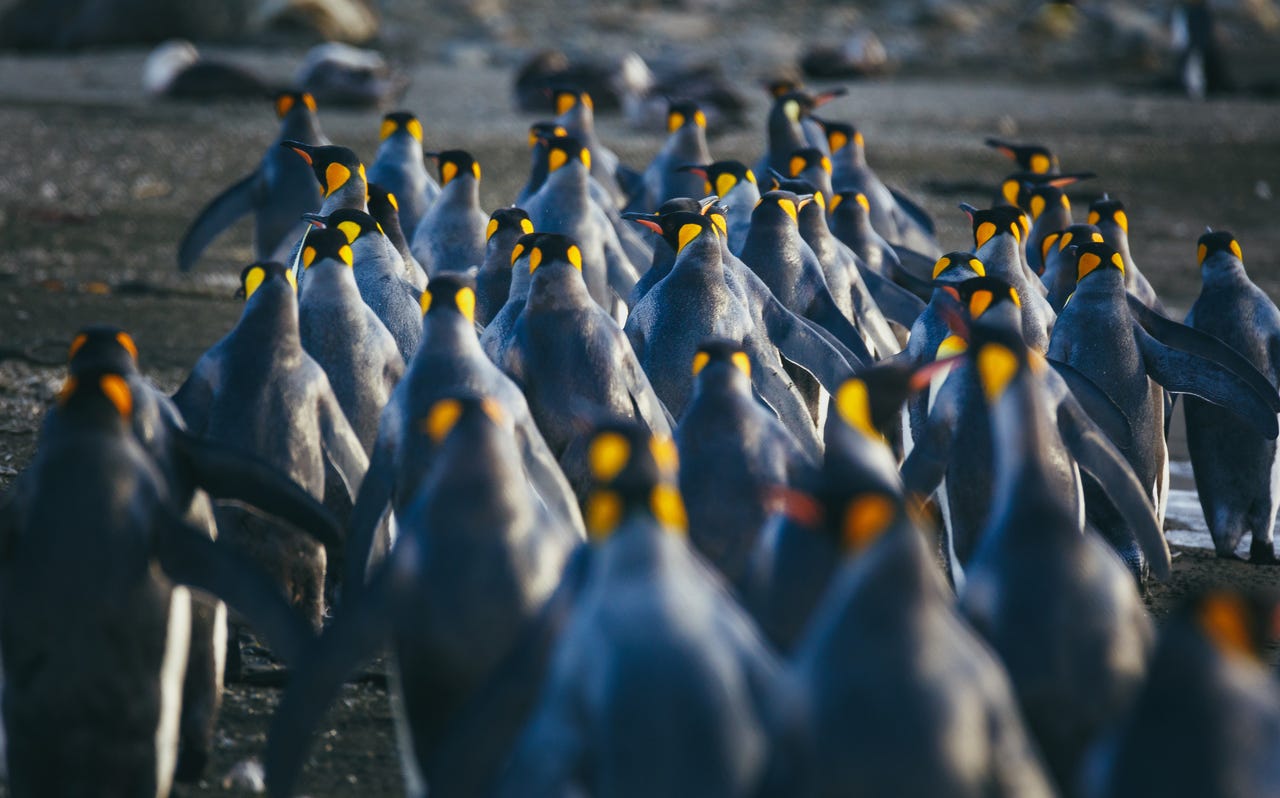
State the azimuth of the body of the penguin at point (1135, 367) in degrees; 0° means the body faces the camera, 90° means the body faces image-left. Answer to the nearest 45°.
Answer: approximately 180°

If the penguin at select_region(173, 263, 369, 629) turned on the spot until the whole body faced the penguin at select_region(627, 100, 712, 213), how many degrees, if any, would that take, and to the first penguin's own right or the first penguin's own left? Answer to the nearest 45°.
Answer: approximately 45° to the first penguin's own right

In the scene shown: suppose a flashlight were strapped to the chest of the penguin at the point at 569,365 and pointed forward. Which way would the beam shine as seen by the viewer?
away from the camera

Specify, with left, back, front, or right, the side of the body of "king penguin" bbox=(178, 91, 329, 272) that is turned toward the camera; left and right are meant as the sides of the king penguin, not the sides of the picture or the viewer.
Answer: back

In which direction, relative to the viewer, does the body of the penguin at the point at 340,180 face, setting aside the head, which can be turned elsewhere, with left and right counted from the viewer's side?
facing away from the viewer and to the left of the viewer

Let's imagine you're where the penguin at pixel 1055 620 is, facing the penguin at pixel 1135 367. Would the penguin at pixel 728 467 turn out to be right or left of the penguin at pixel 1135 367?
left

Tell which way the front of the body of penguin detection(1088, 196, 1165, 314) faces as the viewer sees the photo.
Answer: away from the camera

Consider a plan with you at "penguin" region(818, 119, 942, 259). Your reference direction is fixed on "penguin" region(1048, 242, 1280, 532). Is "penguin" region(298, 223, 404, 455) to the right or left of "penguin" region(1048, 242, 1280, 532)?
right

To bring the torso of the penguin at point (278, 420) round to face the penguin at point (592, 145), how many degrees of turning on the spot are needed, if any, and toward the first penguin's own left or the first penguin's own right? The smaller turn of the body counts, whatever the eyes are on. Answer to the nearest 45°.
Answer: approximately 45° to the first penguin's own right

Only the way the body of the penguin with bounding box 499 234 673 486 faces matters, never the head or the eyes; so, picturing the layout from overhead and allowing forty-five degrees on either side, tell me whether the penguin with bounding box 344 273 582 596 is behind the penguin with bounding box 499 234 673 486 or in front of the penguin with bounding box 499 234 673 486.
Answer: behind

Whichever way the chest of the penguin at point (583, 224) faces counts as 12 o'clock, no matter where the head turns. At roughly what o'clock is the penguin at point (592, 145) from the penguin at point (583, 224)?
the penguin at point (592, 145) is roughly at 12 o'clock from the penguin at point (583, 224).

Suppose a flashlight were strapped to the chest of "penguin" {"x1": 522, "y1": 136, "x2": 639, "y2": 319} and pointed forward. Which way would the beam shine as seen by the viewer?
away from the camera

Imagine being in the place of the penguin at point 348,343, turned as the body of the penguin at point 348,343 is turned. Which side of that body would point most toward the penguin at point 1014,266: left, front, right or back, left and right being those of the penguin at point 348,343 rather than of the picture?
right

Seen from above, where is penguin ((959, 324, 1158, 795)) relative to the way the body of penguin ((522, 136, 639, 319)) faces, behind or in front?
behind

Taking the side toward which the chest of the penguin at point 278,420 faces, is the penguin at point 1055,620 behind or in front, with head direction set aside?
behind

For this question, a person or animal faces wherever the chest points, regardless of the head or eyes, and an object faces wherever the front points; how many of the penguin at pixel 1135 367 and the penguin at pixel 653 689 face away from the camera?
2

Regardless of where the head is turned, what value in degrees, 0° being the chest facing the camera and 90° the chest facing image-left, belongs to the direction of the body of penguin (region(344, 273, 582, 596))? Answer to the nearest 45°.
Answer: approximately 180°

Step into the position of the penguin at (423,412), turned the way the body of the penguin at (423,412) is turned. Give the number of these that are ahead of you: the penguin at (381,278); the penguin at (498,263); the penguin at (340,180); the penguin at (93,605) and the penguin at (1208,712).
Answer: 3

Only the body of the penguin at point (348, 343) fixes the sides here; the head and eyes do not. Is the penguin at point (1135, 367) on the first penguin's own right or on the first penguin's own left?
on the first penguin's own right

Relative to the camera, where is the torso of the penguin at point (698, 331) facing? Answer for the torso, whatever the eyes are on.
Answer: away from the camera

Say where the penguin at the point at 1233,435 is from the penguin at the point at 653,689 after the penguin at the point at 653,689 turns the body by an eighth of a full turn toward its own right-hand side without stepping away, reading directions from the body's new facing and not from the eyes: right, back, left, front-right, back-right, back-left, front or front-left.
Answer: front
